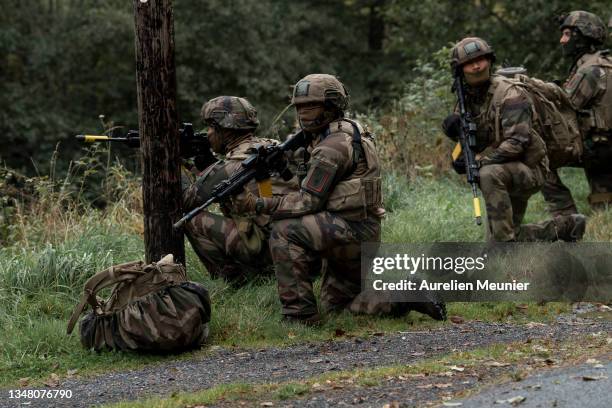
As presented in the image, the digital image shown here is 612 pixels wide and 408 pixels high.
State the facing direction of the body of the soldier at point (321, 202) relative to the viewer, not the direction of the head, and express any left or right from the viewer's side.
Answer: facing to the left of the viewer

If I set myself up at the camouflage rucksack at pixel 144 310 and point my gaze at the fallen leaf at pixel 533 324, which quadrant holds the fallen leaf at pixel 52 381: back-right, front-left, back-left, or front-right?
back-right

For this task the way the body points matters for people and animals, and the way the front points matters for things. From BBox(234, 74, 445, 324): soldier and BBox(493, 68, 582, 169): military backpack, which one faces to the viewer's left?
the soldier

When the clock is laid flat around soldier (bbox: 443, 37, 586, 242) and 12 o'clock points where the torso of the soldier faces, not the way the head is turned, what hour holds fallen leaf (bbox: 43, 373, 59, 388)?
The fallen leaf is roughly at 12 o'clock from the soldier.

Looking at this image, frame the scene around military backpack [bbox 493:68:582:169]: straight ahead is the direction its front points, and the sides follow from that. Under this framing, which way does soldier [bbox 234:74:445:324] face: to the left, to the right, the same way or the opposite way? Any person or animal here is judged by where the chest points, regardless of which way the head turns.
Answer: the opposite way

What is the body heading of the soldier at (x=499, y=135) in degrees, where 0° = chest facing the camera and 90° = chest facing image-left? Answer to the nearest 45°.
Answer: approximately 45°

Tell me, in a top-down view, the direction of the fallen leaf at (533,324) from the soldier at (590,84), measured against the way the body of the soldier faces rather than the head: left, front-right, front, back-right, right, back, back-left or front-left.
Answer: left

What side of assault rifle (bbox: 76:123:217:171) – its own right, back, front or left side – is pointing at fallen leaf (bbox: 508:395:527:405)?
left

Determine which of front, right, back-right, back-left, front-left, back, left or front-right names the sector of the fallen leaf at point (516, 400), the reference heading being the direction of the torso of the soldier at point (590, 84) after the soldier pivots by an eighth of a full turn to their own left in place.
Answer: front-left

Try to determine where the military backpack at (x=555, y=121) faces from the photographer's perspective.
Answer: facing to the right of the viewer

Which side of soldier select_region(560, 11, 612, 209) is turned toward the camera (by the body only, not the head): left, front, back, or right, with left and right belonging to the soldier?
left

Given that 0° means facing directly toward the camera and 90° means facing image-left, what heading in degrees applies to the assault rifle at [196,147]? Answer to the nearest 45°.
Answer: approximately 90°

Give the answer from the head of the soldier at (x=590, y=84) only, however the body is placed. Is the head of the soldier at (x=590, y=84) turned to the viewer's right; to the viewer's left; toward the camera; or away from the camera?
to the viewer's left
